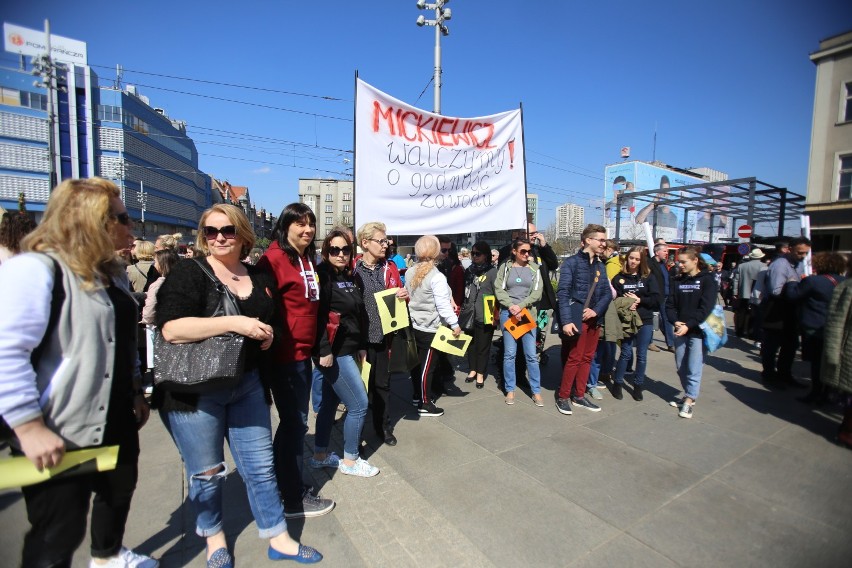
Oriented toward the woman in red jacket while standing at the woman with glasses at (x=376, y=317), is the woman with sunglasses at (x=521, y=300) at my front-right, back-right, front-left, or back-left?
back-left

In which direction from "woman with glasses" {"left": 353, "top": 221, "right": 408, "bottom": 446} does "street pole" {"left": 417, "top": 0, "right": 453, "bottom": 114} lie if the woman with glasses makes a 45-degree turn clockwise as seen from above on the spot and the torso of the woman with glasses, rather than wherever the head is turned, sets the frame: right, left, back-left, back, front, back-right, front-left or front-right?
back

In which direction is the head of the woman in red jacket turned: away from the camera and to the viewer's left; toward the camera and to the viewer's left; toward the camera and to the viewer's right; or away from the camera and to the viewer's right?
toward the camera and to the viewer's right

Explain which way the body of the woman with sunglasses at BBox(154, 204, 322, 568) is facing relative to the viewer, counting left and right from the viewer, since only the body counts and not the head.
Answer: facing the viewer and to the right of the viewer

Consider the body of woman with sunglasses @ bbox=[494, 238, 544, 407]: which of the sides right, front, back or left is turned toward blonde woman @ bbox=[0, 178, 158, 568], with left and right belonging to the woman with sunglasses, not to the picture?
front

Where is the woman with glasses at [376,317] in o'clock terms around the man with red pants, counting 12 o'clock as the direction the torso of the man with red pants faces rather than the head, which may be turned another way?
The woman with glasses is roughly at 3 o'clock from the man with red pants.

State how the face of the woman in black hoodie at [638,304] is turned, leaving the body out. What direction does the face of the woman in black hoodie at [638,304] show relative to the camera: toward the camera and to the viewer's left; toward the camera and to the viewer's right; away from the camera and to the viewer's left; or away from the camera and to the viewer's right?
toward the camera and to the viewer's left

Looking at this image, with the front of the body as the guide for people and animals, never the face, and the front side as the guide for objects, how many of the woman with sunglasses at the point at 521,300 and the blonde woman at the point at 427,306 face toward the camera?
1

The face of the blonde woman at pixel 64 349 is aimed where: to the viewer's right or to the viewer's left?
to the viewer's right

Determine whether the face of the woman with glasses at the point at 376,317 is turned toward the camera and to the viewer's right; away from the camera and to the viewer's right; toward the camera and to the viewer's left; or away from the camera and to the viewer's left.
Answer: toward the camera and to the viewer's right

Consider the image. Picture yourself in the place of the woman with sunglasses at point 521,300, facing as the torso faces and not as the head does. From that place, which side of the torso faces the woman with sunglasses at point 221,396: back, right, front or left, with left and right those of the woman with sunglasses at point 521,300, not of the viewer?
front

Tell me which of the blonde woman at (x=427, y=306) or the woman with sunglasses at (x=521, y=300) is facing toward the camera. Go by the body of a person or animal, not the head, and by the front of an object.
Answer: the woman with sunglasses

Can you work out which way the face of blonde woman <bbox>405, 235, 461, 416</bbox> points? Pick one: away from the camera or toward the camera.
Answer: away from the camera

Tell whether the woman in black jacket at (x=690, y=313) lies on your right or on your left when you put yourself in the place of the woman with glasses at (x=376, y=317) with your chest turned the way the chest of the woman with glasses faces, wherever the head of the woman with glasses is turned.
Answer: on your left
